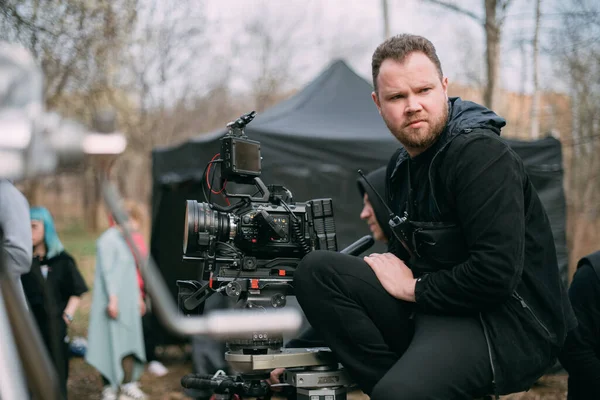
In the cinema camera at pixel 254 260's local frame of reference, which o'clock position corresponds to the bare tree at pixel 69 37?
The bare tree is roughly at 2 o'clock from the cinema camera.

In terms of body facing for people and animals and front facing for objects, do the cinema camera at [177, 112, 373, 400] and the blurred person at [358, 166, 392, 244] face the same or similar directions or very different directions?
same or similar directions

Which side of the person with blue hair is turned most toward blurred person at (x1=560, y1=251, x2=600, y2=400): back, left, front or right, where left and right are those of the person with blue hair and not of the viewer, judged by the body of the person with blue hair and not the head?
left

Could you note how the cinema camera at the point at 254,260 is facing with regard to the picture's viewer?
facing to the left of the viewer

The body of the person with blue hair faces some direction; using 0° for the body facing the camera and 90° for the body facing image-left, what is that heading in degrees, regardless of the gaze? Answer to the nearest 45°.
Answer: approximately 45°

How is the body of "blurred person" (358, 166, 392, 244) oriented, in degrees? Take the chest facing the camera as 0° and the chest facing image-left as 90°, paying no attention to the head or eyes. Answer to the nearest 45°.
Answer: approximately 90°

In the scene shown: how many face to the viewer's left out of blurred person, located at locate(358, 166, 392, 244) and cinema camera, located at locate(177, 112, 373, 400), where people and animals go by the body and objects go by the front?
2

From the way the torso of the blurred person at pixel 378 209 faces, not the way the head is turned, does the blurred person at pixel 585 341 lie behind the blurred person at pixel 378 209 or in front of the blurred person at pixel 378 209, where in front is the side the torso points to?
behind

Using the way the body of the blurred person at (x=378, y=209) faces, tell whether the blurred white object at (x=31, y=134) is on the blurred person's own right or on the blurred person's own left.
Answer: on the blurred person's own left

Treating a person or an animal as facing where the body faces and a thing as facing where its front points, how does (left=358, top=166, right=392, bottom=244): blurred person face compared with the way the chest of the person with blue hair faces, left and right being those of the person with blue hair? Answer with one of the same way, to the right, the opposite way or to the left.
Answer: to the right

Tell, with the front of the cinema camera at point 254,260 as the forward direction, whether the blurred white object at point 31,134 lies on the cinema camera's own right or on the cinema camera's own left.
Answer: on the cinema camera's own left

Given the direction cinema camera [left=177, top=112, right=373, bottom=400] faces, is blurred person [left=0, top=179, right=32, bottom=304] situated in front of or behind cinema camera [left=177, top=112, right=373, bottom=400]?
in front

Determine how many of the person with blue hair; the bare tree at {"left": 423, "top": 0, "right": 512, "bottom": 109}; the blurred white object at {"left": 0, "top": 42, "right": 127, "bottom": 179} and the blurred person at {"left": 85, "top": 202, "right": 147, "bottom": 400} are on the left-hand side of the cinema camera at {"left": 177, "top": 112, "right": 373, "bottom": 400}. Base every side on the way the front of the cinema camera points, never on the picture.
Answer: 1

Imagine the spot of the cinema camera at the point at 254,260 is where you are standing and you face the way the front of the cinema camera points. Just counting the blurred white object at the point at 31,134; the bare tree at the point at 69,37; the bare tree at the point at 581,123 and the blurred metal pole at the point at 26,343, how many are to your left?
2
